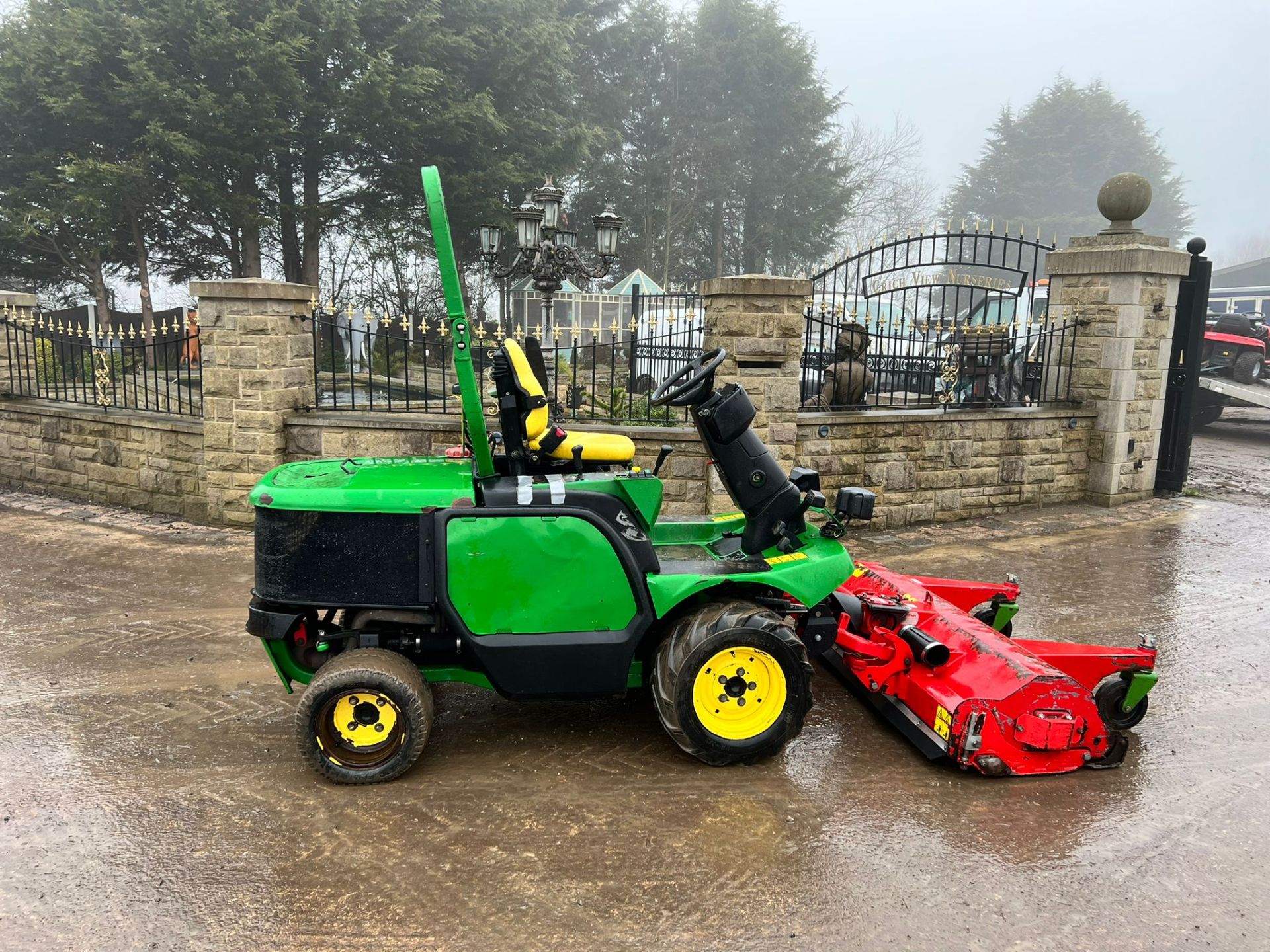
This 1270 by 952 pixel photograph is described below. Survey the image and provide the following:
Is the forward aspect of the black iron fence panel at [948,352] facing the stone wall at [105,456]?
no

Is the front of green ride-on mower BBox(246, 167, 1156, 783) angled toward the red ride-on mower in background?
no

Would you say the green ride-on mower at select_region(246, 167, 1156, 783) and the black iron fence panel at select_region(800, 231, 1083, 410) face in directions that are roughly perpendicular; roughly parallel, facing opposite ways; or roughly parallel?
roughly perpendicular

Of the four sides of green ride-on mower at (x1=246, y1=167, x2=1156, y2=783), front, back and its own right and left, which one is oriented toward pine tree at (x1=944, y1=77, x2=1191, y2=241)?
left

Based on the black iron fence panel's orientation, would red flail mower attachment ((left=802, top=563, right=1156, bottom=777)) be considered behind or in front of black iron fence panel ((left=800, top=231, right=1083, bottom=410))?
in front

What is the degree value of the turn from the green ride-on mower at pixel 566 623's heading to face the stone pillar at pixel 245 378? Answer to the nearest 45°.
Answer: approximately 135° to its left

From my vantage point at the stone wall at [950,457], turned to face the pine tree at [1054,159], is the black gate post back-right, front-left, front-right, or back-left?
front-right

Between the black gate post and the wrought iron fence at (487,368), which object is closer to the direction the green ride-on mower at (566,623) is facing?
the black gate post

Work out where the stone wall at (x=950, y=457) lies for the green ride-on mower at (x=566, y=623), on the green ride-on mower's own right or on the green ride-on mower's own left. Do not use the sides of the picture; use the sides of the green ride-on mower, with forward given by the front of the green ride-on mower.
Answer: on the green ride-on mower's own left

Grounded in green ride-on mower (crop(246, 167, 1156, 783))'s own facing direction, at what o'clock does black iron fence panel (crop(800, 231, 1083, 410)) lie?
The black iron fence panel is roughly at 10 o'clock from the green ride-on mower.

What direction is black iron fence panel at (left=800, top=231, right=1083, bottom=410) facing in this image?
toward the camera

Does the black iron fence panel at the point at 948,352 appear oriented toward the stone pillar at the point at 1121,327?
no

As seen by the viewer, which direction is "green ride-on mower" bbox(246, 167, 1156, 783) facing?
to the viewer's right

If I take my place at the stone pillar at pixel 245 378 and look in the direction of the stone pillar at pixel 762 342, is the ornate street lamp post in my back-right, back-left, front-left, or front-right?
front-left

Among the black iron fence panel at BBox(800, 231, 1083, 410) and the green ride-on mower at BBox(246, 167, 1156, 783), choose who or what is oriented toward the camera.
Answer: the black iron fence panel

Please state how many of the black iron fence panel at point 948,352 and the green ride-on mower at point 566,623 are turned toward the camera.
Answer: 1

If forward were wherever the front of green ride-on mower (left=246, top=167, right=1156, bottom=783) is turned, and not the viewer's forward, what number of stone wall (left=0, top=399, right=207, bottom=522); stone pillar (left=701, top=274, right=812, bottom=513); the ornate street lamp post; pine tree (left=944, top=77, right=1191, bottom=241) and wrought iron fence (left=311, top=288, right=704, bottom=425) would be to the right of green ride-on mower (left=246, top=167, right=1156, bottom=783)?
0

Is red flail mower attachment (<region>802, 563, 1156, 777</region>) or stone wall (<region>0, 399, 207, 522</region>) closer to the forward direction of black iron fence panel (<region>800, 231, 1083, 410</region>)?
the red flail mower attachment
